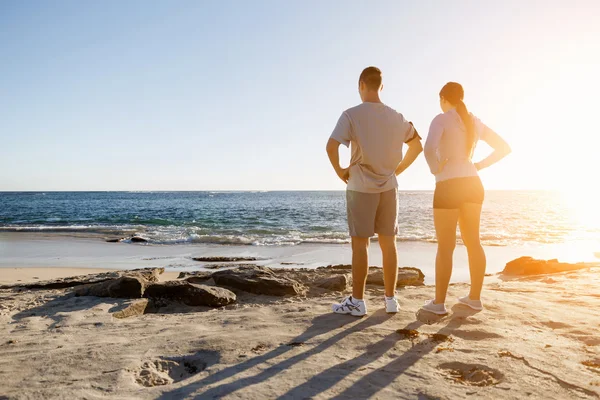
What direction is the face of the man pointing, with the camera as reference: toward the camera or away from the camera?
away from the camera

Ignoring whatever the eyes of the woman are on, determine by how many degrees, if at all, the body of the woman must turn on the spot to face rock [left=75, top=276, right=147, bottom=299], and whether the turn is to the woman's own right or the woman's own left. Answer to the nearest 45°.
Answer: approximately 45° to the woman's own left

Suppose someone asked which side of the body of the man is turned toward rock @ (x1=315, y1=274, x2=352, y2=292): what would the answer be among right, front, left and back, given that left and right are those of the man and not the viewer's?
front

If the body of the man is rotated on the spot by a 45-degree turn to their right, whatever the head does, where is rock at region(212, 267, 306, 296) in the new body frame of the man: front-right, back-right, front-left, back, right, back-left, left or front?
left

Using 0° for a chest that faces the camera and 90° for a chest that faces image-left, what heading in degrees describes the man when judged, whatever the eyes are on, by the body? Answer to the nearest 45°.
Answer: approximately 180°

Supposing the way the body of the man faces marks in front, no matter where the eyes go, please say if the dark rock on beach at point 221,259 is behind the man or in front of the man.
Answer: in front

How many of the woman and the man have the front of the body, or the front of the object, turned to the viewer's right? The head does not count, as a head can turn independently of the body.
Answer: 0

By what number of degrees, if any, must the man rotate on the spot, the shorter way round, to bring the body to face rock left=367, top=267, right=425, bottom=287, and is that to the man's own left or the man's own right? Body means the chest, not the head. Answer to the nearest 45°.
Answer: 0° — they already face it

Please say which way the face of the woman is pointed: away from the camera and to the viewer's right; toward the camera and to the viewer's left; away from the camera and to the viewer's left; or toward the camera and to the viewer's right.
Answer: away from the camera and to the viewer's left

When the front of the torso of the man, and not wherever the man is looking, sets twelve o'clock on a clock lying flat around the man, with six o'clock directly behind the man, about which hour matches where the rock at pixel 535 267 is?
The rock is roughly at 1 o'clock from the man.

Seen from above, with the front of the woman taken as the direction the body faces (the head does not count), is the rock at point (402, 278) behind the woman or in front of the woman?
in front

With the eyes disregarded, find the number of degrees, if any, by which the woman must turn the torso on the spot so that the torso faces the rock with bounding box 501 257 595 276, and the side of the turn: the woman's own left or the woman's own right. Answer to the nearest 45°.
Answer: approximately 45° to the woman's own right

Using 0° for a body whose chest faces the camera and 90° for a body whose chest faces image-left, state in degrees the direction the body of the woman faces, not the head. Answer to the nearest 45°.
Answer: approximately 135°
